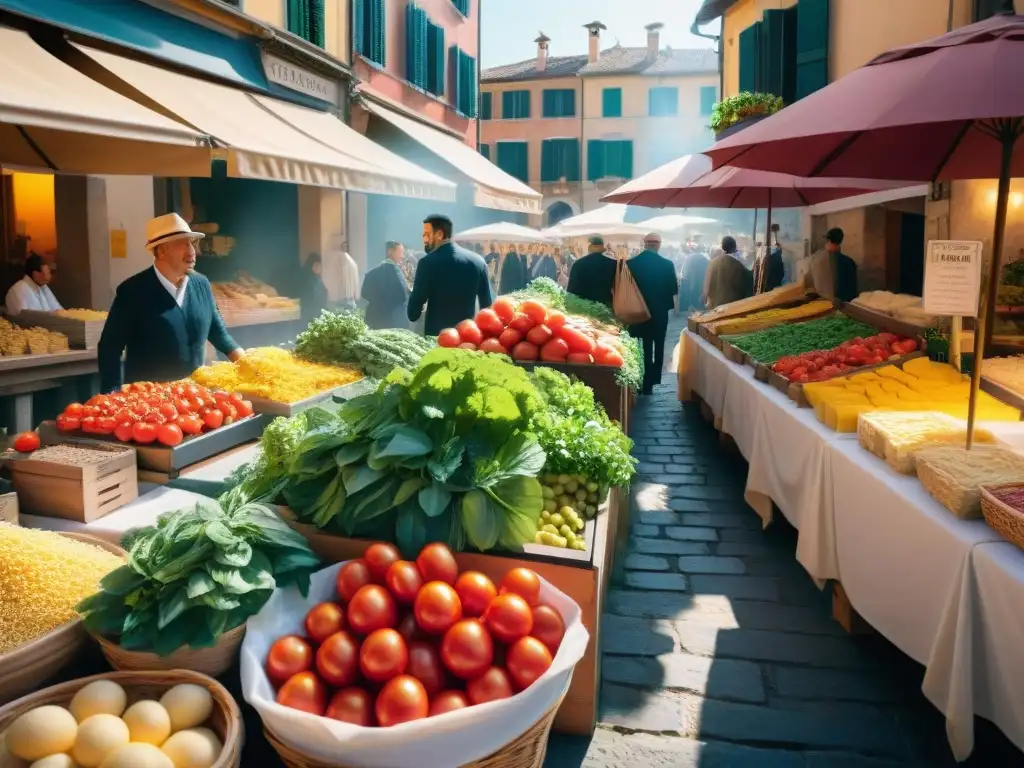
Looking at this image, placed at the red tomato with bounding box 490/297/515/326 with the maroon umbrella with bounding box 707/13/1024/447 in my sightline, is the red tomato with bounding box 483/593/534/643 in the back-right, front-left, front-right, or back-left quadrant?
front-right

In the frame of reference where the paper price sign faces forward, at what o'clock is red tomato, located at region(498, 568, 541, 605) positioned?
The red tomato is roughly at 1 o'clock from the paper price sign.

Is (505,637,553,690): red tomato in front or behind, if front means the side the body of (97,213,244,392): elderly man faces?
in front

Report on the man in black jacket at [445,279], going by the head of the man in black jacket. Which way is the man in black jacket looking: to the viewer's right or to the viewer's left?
to the viewer's left

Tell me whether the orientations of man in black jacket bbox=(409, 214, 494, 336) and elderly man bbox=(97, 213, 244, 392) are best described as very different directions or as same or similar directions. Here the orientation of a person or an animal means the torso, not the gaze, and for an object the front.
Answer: very different directions

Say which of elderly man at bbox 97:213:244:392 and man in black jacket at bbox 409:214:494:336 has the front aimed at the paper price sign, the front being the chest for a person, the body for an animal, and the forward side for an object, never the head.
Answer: the elderly man

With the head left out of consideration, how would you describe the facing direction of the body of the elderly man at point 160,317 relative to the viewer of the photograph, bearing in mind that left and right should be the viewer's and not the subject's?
facing the viewer and to the right of the viewer

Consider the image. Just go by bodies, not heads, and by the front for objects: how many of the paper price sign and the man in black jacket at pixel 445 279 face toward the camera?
1

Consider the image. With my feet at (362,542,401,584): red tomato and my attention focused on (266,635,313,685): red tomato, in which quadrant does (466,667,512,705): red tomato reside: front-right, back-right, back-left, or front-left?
front-left

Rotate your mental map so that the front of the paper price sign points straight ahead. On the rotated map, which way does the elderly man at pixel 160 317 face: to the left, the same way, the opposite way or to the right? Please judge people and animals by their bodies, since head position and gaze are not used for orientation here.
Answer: to the left

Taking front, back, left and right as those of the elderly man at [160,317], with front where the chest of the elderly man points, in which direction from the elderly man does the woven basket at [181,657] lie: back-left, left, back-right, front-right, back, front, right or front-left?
front-right

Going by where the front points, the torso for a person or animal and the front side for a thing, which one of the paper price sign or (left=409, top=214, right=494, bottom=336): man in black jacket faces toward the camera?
the paper price sign

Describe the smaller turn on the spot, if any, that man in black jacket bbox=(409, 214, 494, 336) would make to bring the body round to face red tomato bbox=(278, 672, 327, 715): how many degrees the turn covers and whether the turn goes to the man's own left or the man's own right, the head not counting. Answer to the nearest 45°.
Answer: approximately 135° to the man's own left

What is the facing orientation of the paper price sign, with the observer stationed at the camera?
facing the viewer

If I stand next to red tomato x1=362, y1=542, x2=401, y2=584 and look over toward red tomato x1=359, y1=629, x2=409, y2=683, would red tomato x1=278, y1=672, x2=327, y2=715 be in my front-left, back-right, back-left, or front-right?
front-right

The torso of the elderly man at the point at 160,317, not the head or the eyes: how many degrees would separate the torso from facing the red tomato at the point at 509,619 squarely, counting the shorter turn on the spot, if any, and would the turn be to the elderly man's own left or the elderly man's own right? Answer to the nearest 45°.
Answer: approximately 45° to the elderly man's own right

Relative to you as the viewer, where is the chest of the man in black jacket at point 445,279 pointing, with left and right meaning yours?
facing away from the viewer and to the left of the viewer

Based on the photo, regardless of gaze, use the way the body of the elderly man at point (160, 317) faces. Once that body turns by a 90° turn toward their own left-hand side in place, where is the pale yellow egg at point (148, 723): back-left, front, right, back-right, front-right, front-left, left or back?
back-right
